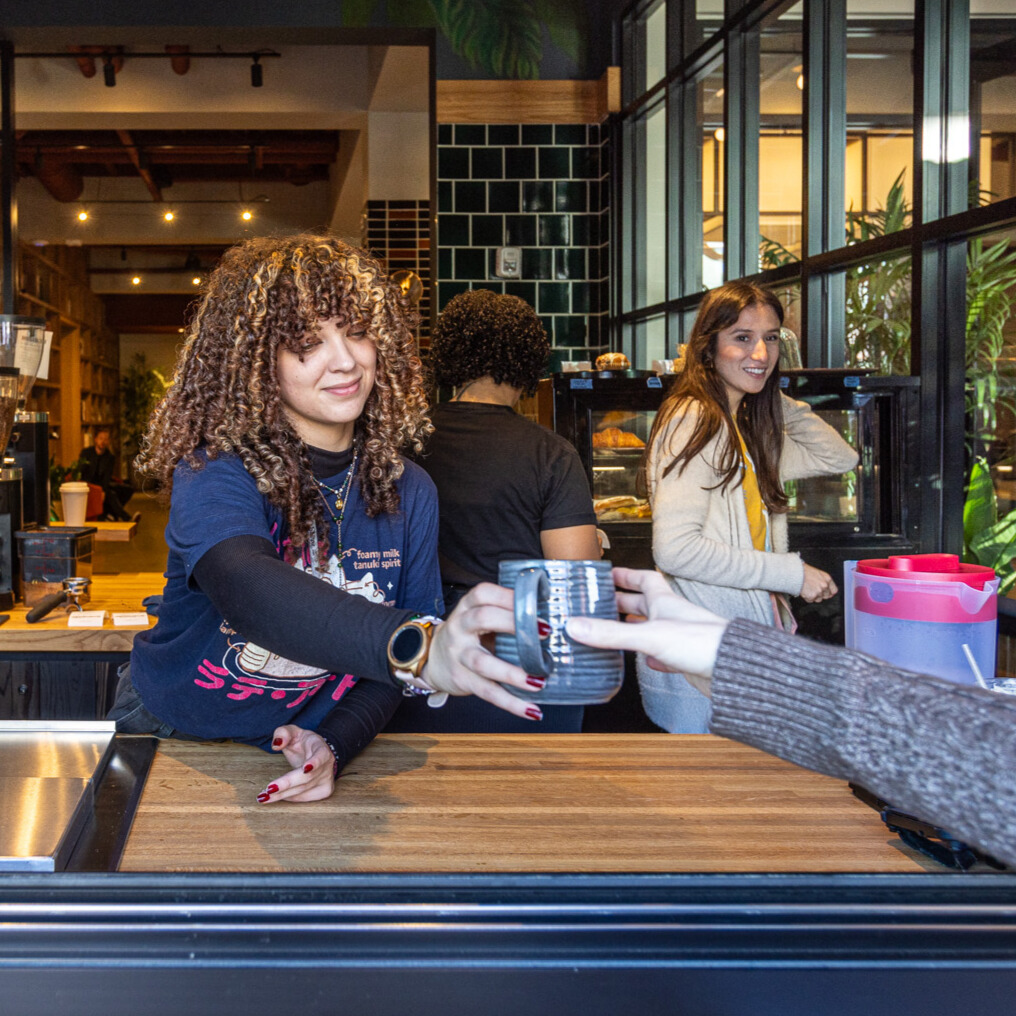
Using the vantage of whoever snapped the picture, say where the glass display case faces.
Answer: facing the viewer

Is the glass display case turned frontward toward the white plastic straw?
yes

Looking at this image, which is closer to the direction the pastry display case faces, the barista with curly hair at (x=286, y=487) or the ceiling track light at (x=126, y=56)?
the barista with curly hair

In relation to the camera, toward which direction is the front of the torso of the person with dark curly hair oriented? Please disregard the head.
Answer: away from the camera

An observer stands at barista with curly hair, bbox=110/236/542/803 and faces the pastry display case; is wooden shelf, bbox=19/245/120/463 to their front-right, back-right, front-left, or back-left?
front-left

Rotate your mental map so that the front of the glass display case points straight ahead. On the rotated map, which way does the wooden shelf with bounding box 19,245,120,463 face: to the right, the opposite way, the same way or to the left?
to the left

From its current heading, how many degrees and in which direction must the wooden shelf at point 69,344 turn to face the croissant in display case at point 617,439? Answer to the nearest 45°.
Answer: approximately 45° to its right

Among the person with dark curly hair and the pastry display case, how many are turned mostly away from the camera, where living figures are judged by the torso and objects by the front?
1

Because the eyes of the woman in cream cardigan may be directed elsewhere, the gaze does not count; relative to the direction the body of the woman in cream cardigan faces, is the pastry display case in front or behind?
behind

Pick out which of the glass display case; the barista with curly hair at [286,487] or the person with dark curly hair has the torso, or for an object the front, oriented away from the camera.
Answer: the person with dark curly hair

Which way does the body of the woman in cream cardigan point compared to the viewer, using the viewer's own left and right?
facing the viewer and to the right of the viewer

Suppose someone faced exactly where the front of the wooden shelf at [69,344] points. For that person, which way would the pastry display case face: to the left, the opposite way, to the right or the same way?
to the right

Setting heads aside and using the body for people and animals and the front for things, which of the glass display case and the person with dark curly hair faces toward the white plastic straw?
the glass display case
